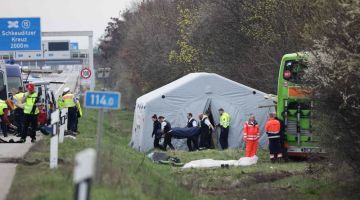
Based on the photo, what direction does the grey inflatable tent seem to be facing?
toward the camera

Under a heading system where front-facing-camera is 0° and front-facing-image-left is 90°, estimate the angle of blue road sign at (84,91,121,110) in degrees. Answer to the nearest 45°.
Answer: approximately 0°

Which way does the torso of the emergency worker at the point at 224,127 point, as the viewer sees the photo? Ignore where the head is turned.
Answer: to the viewer's left

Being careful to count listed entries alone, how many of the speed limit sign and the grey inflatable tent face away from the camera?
0

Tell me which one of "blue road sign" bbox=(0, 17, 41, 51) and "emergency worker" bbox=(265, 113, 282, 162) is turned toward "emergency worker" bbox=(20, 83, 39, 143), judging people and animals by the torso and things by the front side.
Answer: the blue road sign

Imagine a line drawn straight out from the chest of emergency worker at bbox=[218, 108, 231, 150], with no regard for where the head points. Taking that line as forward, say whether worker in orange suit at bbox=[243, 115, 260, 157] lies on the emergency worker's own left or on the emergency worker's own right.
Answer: on the emergency worker's own left

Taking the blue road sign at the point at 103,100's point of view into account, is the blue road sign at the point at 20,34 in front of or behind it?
behind

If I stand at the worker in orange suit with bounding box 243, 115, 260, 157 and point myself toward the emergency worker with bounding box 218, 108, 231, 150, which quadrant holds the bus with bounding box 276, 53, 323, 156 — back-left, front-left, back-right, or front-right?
back-right

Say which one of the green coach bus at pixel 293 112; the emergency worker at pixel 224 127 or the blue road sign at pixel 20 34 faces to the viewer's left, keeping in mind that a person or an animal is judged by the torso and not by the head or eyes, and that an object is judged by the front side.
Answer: the emergency worker

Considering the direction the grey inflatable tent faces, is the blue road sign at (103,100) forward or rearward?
forward

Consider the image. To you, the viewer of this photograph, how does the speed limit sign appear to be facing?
facing the viewer
